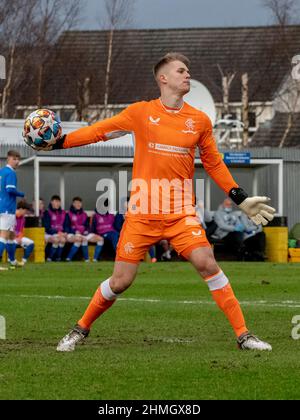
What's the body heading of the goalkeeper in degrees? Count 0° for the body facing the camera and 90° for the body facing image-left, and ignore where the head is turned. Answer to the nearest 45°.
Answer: approximately 0°

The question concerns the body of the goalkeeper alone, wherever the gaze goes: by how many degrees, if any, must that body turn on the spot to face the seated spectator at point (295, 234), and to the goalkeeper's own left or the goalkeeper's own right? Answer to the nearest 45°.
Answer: approximately 180°

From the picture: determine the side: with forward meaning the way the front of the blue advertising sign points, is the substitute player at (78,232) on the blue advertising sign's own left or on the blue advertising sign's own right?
on the blue advertising sign's own right

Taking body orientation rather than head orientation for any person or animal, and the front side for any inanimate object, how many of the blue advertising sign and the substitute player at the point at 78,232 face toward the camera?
2

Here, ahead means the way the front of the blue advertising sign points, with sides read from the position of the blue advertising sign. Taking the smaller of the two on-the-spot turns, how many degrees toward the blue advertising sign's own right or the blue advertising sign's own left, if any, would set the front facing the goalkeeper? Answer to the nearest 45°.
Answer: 0° — it already faces them
